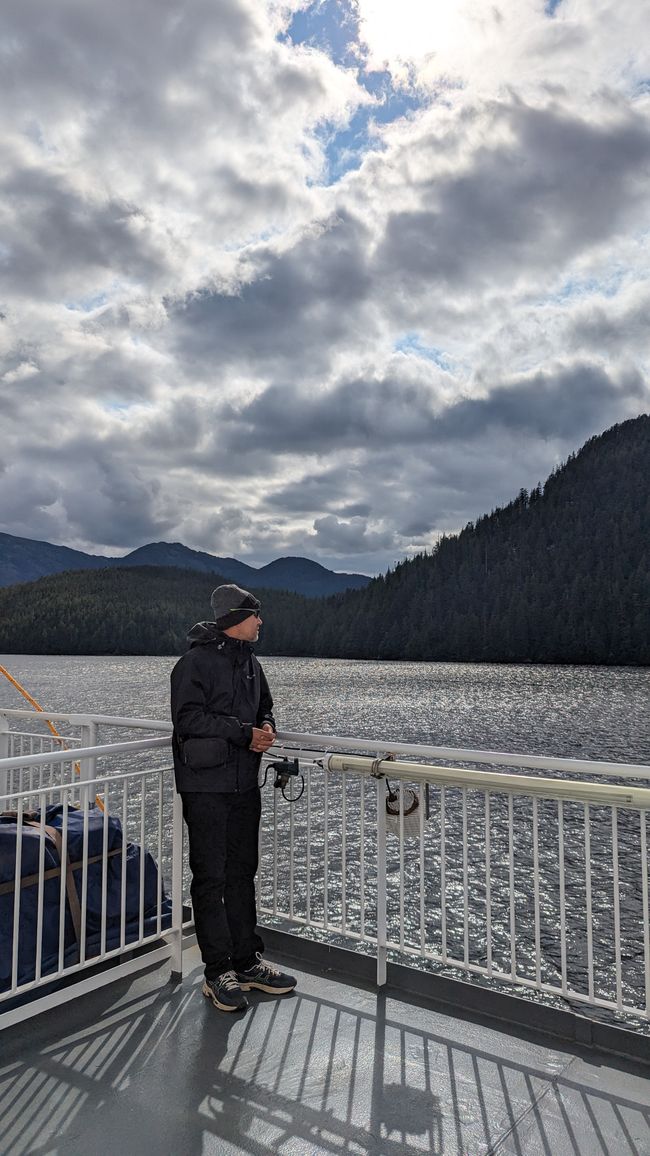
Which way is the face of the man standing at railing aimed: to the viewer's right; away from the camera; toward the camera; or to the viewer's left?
to the viewer's right

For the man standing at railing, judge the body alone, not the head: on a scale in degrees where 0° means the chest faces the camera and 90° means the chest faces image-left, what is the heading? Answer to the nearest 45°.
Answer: approximately 315°

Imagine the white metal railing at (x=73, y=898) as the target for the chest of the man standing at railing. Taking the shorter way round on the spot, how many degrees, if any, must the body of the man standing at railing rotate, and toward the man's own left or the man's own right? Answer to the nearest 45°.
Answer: approximately 135° to the man's own right

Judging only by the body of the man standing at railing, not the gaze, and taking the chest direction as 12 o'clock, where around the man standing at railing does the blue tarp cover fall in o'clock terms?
The blue tarp cover is roughly at 5 o'clock from the man standing at railing.
